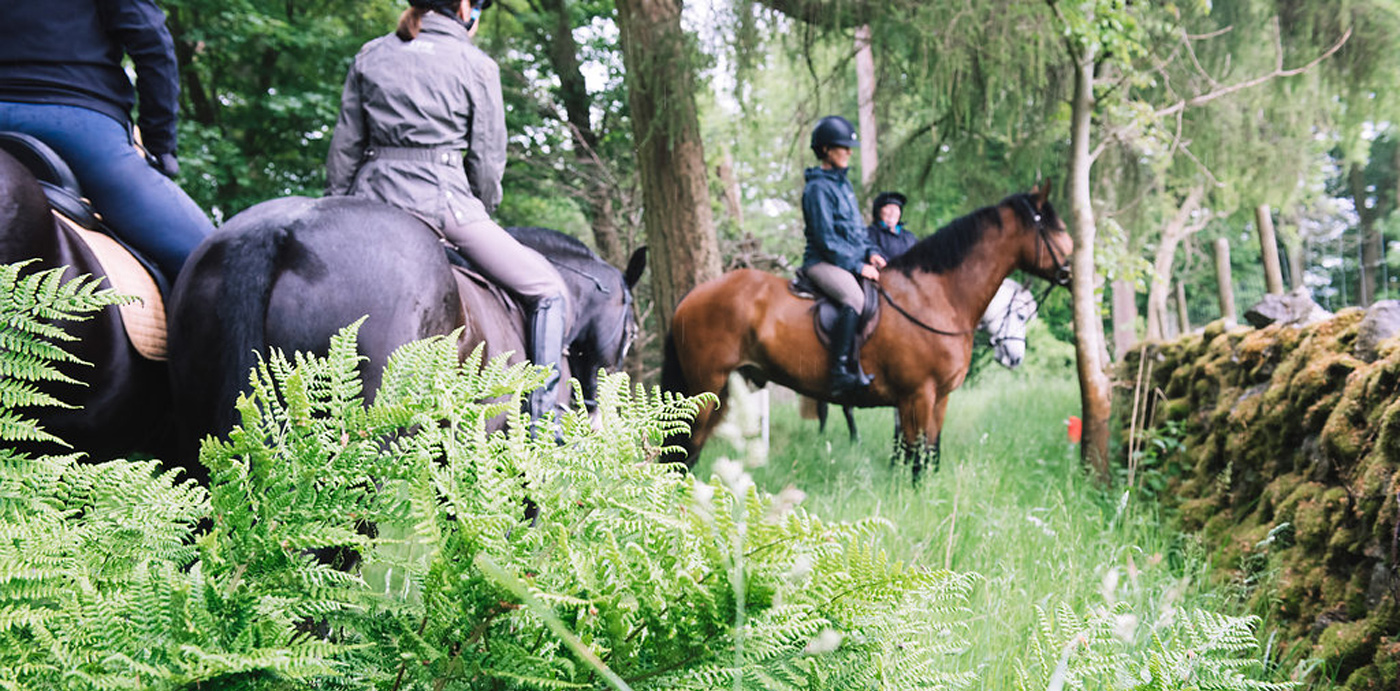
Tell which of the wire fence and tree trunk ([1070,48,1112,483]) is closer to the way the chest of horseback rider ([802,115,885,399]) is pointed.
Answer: the tree trunk

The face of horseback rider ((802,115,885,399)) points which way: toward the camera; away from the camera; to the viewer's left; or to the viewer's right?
to the viewer's right

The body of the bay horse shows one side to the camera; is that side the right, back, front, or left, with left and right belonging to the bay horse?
right

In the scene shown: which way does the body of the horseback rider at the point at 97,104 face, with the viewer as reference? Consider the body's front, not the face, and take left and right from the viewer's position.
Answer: facing away from the viewer and to the right of the viewer

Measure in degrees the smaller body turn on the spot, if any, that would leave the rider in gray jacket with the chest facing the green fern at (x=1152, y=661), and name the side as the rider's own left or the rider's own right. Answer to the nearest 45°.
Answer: approximately 135° to the rider's own right

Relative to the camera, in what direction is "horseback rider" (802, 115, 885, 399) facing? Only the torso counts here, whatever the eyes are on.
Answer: to the viewer's right

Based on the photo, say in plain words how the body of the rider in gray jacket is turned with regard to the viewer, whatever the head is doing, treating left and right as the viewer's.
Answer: facing away from the viewer and to the right of the viewer

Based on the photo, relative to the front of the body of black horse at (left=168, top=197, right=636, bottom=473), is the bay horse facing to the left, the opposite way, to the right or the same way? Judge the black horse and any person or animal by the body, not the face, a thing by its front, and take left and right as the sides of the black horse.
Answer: to the right
